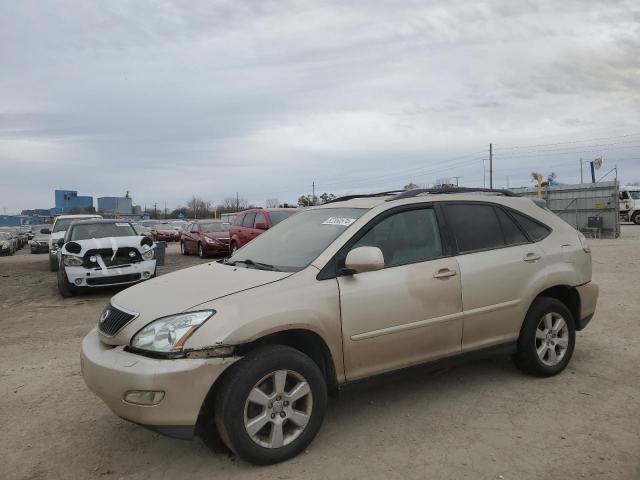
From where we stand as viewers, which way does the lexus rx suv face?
facing the viewer and to the left of the viewer

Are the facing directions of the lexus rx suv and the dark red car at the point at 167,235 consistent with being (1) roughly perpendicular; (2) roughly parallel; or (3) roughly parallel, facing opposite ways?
roughly perpendicular

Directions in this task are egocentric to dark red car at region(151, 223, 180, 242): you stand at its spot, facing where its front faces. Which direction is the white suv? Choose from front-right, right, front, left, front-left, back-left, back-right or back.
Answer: front-right

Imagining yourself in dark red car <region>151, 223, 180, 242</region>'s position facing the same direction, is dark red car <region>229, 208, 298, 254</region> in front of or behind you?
in front

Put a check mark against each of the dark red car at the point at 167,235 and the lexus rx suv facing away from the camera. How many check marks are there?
0

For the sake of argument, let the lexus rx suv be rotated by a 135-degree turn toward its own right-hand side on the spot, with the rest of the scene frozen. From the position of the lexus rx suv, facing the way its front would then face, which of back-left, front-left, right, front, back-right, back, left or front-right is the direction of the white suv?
front-left

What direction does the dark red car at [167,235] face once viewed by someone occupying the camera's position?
facing the viewer and to the right of the viewer

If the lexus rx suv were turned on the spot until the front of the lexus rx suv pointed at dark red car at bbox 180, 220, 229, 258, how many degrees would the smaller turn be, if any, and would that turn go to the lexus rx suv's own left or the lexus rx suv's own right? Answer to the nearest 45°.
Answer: approximately 135° to the lexus rx suv's own right
